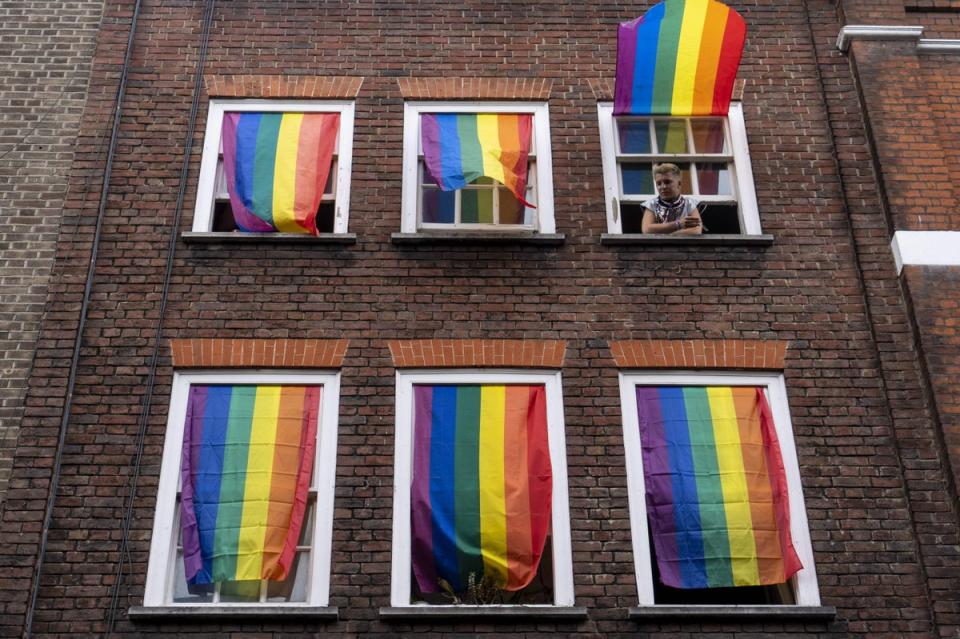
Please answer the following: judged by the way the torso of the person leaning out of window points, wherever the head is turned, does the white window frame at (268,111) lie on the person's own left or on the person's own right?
on the person's own right

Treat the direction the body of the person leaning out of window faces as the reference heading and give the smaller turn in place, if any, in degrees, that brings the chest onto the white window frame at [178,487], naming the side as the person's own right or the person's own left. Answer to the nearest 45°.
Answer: approximately 90° to the person's own right

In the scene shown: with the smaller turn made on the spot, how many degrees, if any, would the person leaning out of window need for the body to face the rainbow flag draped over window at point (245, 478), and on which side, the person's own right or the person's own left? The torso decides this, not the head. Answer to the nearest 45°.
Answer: approximately 90° to the person's own right

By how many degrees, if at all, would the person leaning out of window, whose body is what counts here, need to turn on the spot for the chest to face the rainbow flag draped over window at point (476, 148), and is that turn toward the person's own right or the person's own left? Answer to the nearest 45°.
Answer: approximately 90° to the person's own right

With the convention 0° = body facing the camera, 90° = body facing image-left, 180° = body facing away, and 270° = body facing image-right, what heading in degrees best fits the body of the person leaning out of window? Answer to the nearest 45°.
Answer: approximately 0°

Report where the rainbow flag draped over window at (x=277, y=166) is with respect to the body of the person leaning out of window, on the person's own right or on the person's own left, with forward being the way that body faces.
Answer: on the person's own right

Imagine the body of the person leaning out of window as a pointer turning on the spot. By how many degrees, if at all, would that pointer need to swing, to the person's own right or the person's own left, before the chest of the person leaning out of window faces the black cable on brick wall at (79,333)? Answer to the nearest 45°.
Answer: approximately 90° to the person's own right
